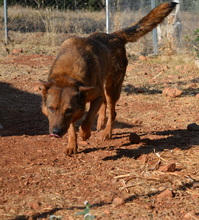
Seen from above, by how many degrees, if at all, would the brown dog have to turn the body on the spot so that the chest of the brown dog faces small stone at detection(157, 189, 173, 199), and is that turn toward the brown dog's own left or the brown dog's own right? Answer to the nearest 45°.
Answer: approximately 90° to the brown dog's own left

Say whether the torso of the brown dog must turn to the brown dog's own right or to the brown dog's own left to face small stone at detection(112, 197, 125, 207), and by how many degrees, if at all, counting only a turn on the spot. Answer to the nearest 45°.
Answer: approximately 45° to the brown dog's own left

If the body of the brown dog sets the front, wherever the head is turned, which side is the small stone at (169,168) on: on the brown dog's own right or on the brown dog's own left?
on the brown dog's own left

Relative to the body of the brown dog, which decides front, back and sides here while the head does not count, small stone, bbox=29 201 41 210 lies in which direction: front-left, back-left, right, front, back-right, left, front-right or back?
front-left

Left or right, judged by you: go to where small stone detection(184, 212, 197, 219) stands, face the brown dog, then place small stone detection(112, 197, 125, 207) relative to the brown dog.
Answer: left

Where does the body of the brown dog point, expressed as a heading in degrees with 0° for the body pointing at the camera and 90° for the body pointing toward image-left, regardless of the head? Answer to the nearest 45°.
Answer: approximately 45°

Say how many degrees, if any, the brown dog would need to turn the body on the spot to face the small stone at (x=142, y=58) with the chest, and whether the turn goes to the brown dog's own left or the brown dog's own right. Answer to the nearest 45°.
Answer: approximately 135° to the brown dog's own right

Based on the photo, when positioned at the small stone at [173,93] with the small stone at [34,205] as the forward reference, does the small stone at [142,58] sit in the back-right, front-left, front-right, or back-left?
back-right
